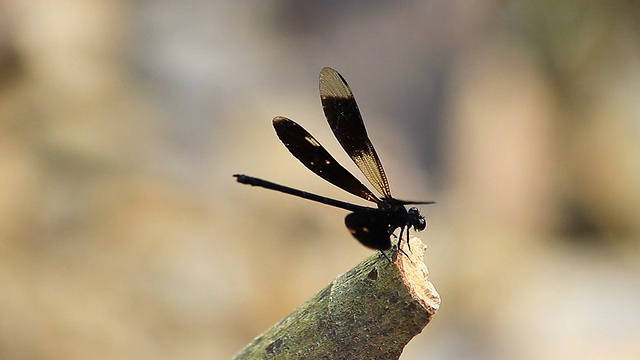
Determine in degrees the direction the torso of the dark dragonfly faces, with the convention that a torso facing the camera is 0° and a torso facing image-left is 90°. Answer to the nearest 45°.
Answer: approximately 270°
